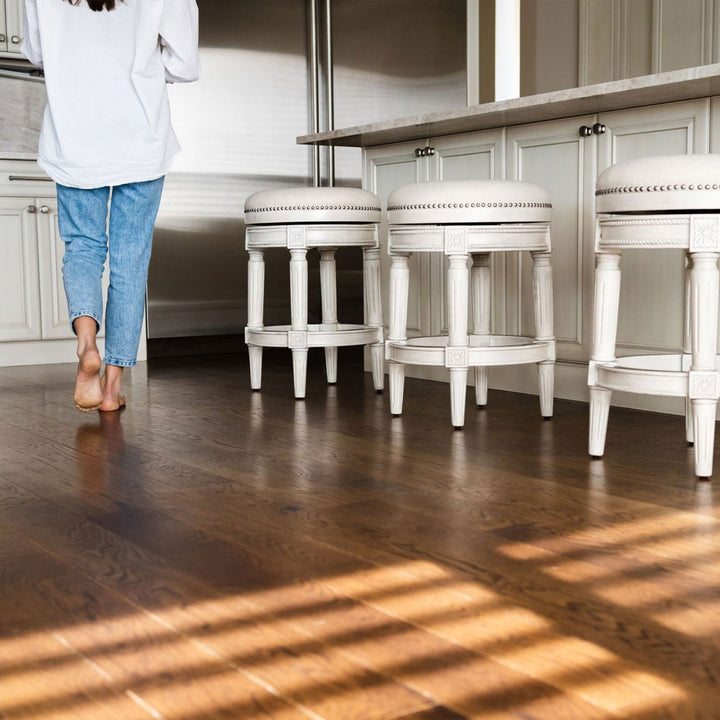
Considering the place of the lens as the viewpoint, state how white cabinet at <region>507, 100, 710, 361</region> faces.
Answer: facing the viewer and to the left of the viewer

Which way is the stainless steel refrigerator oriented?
toward the camera

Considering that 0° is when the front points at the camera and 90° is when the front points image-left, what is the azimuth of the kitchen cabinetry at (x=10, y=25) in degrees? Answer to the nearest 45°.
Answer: approximately 0°

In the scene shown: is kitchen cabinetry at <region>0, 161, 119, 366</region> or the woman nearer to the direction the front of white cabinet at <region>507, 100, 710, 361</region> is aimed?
the woman

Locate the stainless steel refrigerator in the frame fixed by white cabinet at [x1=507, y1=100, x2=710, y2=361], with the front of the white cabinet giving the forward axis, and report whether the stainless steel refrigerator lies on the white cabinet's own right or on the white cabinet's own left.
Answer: on the white cabinet's own right

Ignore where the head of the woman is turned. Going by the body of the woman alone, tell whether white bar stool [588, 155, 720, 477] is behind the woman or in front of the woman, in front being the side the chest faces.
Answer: behind

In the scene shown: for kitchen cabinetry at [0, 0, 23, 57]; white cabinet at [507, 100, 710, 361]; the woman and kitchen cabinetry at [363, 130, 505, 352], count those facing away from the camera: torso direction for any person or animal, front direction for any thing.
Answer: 1

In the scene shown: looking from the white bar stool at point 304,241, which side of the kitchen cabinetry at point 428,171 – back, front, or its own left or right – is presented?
front

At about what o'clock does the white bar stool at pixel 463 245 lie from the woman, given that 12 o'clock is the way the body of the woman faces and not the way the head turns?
The white bar stool is roughly at 4 o'clock from the woman.

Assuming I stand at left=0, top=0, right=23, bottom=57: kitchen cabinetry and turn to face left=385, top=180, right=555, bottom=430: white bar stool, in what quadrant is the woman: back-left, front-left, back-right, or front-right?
front-right

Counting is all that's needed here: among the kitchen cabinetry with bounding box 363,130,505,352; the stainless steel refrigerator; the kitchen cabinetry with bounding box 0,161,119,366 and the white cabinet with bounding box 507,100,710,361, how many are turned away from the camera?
0

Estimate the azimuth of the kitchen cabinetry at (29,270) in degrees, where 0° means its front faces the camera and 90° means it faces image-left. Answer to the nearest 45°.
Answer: approximately 0°

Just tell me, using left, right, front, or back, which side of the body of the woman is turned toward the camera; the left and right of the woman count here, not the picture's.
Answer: back

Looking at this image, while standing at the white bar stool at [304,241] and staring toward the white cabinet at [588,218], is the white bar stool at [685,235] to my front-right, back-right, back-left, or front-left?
front-right
